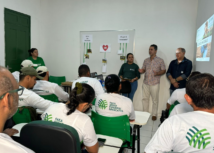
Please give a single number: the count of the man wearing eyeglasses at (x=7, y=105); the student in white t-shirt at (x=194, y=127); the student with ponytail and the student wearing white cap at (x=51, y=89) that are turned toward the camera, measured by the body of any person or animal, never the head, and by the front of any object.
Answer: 0

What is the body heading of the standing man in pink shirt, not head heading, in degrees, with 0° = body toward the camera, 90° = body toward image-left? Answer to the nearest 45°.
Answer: approximately 45°

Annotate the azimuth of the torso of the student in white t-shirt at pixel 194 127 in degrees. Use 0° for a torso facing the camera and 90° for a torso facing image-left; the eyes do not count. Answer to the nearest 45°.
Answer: approximately 180°

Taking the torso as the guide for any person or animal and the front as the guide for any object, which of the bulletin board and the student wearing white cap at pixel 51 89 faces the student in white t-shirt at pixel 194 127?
the bulletin board

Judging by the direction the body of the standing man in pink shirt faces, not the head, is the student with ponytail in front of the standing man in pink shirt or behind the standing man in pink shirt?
in front

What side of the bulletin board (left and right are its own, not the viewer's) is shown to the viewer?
front

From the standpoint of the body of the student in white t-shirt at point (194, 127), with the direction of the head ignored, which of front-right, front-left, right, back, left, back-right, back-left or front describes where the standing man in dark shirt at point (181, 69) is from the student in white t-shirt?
front

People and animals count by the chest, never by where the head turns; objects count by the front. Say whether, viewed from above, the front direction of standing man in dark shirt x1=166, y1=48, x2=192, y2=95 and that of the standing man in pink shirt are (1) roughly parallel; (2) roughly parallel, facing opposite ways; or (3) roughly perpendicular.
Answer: roughly parallel

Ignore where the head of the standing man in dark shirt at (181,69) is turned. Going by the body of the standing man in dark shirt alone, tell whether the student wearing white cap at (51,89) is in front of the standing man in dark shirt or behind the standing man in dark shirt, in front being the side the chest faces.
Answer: in front

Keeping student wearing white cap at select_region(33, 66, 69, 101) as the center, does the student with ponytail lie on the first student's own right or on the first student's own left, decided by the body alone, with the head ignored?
on the first student's own right

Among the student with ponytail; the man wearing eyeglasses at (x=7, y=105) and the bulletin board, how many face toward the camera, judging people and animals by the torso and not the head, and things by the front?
1

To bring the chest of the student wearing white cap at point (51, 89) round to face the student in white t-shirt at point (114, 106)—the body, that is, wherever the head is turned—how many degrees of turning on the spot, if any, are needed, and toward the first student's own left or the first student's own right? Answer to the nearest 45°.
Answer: approximately 90° to the first student's own right

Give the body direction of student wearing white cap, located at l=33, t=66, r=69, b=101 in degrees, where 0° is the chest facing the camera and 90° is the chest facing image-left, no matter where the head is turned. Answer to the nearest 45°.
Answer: approximately 225°

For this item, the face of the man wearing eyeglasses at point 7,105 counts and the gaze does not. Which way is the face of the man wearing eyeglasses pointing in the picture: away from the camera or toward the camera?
away from the camera

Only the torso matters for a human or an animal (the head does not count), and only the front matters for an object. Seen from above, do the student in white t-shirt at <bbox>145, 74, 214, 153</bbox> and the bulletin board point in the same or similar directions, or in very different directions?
very different directions
